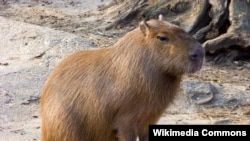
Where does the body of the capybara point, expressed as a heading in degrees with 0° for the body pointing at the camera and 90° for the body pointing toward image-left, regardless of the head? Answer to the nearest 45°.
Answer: approximately 270°
